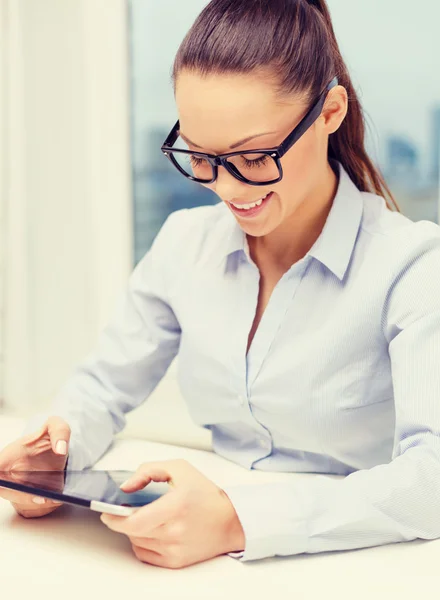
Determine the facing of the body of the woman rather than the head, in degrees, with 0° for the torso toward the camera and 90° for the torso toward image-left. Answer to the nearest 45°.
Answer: approximately 45°

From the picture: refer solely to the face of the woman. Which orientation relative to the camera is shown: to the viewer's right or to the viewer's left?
to the viewer's left
